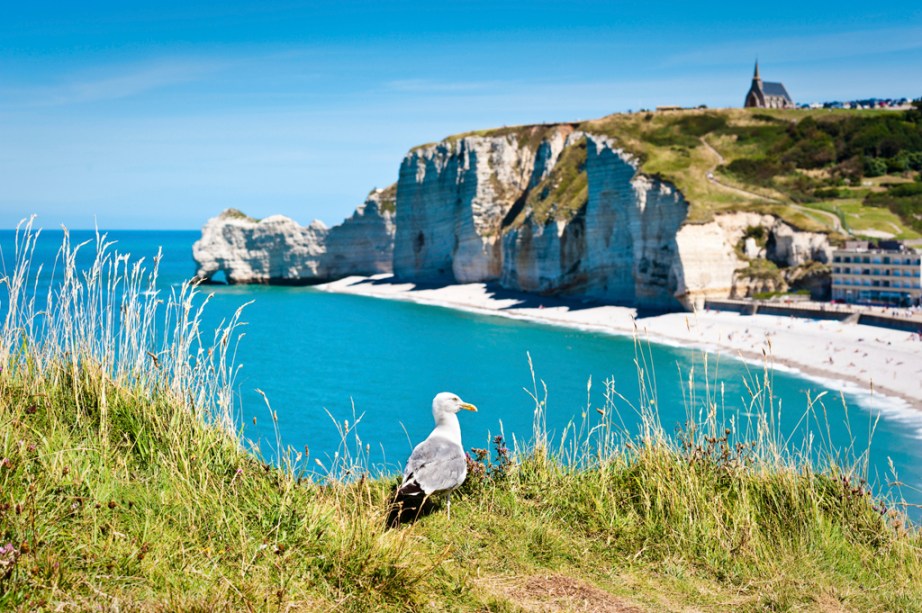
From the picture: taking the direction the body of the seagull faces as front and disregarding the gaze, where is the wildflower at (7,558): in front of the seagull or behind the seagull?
behind

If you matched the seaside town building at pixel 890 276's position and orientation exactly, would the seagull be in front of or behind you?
in front

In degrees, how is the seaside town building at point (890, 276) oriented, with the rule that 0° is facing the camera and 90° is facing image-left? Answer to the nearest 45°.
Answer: approximately 0°

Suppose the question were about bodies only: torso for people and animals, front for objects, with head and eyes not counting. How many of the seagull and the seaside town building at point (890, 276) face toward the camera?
1

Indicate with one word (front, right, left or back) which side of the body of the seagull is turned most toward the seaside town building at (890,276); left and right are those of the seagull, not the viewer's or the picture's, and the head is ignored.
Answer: front

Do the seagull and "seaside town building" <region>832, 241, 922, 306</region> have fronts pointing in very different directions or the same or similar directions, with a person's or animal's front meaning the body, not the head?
very different directions

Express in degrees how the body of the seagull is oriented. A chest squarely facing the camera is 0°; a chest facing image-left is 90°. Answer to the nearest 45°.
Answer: approximately 225°
